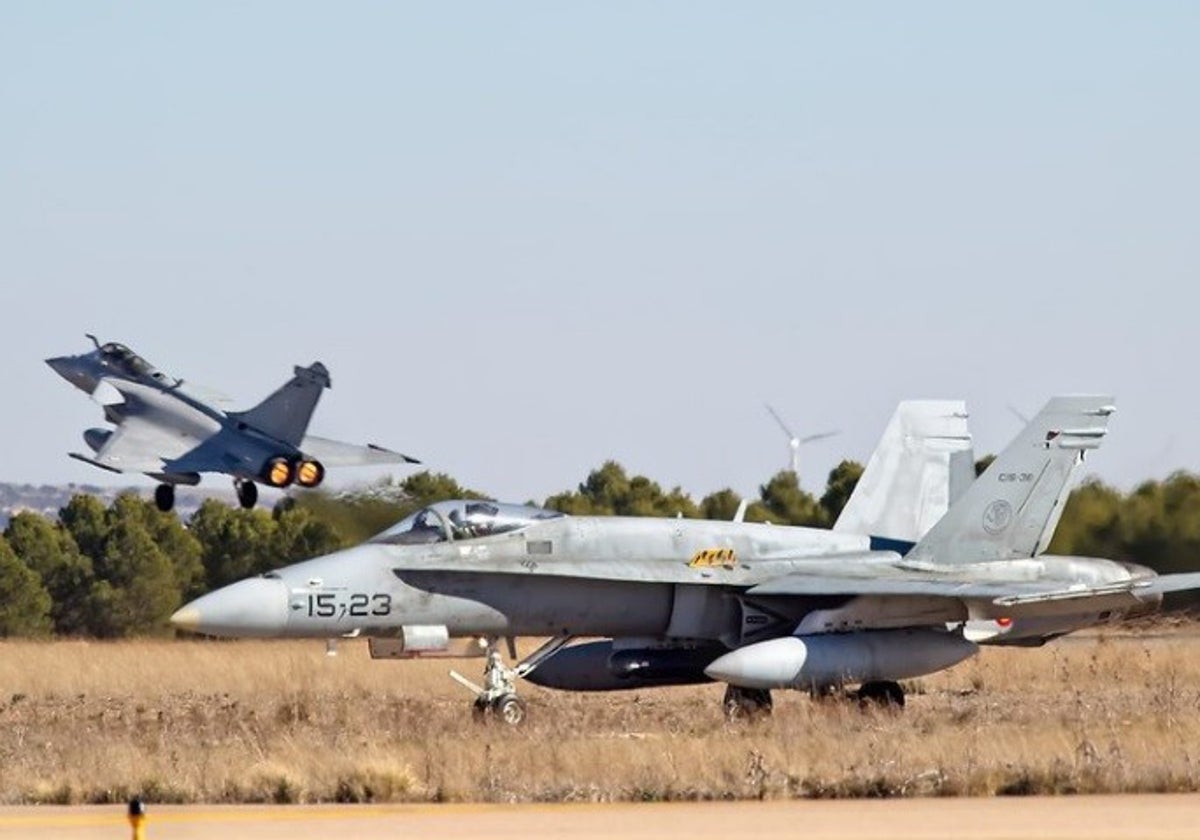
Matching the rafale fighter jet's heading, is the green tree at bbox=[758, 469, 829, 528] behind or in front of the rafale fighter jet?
behind

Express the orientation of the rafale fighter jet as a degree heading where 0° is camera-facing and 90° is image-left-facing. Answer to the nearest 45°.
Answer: approximately 135°

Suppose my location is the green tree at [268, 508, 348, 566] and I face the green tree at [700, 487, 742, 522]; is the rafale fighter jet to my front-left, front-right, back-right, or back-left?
back-right

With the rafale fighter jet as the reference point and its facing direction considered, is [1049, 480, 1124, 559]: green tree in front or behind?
behind

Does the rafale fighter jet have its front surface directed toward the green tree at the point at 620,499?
no

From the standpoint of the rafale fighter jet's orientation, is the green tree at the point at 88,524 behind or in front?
in front

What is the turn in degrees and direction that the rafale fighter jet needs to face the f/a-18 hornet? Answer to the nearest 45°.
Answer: approximately 135° to its left

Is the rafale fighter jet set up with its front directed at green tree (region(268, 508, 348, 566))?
no

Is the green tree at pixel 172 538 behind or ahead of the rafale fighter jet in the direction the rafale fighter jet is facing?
ahead

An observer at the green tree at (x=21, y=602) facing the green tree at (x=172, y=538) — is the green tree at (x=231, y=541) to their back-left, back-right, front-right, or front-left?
front-right

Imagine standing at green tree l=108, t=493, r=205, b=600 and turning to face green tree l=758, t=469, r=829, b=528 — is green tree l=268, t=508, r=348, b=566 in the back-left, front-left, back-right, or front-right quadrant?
front-right

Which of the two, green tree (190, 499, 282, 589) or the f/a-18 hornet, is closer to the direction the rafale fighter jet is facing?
the green tree

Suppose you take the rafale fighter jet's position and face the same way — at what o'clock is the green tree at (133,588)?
The green tree is roughly at 1 o'clock from the rafale fighter jet.

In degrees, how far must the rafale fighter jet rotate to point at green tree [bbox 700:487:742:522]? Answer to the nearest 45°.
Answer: approximately 135° to its right
